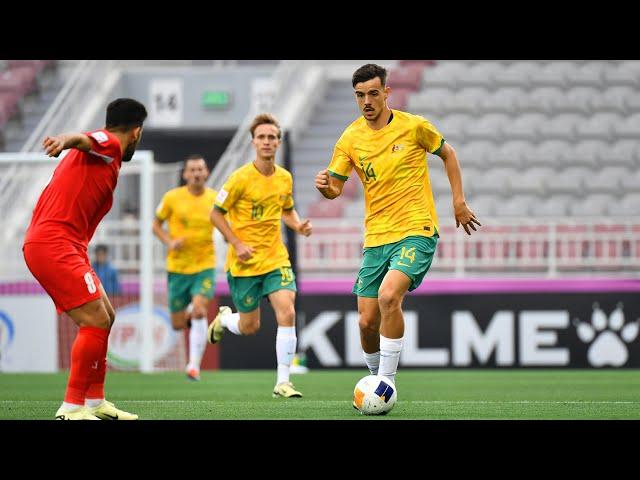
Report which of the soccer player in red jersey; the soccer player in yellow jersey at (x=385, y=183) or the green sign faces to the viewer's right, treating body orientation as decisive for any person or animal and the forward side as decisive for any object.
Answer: the soccer player in red jersey

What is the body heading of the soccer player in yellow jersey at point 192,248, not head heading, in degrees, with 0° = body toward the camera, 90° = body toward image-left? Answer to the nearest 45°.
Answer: approximately 0°

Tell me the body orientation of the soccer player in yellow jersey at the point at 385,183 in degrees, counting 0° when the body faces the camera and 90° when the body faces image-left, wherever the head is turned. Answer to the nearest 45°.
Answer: approximately 45°

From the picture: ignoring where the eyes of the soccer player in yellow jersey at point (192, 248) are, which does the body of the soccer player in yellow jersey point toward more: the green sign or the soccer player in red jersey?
the soccer player in red jersey

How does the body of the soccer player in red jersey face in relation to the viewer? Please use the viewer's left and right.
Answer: facing to the right of the viewer

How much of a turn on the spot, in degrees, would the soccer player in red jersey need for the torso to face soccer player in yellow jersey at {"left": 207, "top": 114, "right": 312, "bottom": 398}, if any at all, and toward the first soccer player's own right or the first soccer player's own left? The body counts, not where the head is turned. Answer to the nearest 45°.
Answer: approximately 45° to the first soccer player's own left

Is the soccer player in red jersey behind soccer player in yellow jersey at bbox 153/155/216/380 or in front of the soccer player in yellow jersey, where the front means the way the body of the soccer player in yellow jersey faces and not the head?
in front

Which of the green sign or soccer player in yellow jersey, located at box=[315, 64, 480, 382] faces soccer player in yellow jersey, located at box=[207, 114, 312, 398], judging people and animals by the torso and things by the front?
the green sign

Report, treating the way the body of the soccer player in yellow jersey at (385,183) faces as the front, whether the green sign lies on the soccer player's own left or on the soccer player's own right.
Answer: on the soccer player's own right
